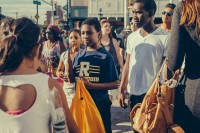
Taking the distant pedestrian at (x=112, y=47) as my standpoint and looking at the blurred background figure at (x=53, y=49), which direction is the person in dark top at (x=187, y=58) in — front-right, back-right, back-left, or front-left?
back-left

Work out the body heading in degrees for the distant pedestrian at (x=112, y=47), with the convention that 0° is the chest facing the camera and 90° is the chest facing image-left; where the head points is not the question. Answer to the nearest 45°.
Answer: approximately 0°

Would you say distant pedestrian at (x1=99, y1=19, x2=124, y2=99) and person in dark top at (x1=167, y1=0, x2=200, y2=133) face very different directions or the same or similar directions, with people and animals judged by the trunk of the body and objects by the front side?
very different directions

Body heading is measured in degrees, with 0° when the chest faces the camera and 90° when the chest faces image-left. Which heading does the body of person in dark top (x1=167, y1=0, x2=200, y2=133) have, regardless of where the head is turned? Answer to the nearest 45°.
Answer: approximately 180°

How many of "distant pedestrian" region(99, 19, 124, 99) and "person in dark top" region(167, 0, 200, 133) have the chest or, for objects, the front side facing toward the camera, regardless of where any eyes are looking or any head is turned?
1

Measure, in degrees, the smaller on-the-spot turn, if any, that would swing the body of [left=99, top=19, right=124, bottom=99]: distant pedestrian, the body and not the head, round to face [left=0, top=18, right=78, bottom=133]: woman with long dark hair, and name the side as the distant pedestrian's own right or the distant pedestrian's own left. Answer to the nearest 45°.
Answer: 0° — they already face them

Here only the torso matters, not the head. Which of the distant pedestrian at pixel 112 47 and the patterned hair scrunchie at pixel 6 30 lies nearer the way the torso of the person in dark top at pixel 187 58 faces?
the distant pedestrian
